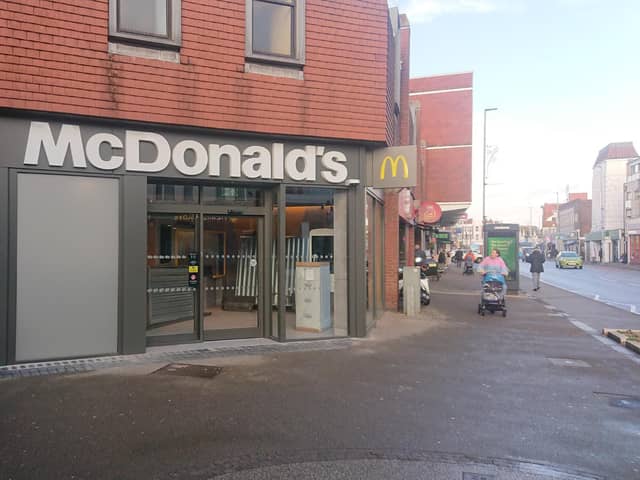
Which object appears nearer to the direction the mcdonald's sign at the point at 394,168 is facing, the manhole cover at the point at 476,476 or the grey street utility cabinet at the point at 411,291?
the manhole cover

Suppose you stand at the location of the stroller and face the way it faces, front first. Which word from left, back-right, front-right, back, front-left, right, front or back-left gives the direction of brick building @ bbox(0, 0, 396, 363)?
front-right

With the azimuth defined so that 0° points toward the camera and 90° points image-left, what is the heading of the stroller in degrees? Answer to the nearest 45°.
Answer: approximately 0°

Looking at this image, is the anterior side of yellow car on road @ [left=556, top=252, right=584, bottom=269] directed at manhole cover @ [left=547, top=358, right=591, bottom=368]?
yes

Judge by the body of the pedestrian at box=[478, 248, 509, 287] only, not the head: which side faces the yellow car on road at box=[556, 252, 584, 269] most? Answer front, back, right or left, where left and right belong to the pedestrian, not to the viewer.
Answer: back

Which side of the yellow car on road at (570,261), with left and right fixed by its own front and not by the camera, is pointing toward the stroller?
front

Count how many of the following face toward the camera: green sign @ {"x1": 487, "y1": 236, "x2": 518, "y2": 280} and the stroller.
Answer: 2

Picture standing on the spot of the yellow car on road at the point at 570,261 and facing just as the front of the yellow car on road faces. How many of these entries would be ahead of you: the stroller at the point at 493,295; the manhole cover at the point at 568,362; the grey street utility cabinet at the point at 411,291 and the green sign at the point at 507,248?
4

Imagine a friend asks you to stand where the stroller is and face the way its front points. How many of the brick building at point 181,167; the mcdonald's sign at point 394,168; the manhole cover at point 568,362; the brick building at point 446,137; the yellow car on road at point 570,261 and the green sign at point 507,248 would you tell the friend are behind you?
3

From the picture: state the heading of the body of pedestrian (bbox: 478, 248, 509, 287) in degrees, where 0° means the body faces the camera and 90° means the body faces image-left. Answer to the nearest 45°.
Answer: approximately 0°

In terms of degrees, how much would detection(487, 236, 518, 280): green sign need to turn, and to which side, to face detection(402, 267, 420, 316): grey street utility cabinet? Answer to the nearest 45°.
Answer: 0° — it already faces it
